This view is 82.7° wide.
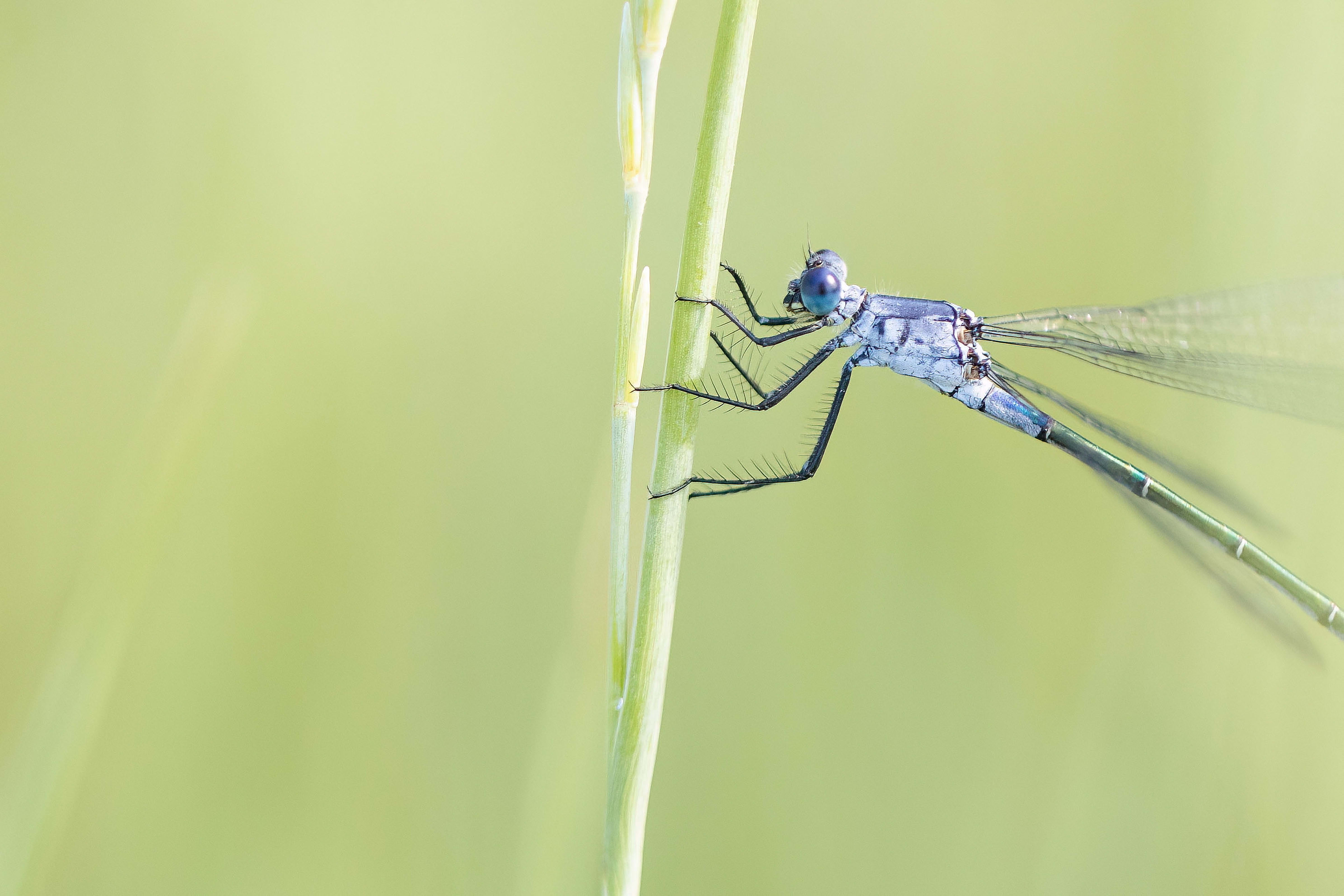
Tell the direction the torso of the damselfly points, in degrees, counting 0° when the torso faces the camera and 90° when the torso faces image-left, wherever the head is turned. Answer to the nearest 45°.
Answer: approximately 90°
